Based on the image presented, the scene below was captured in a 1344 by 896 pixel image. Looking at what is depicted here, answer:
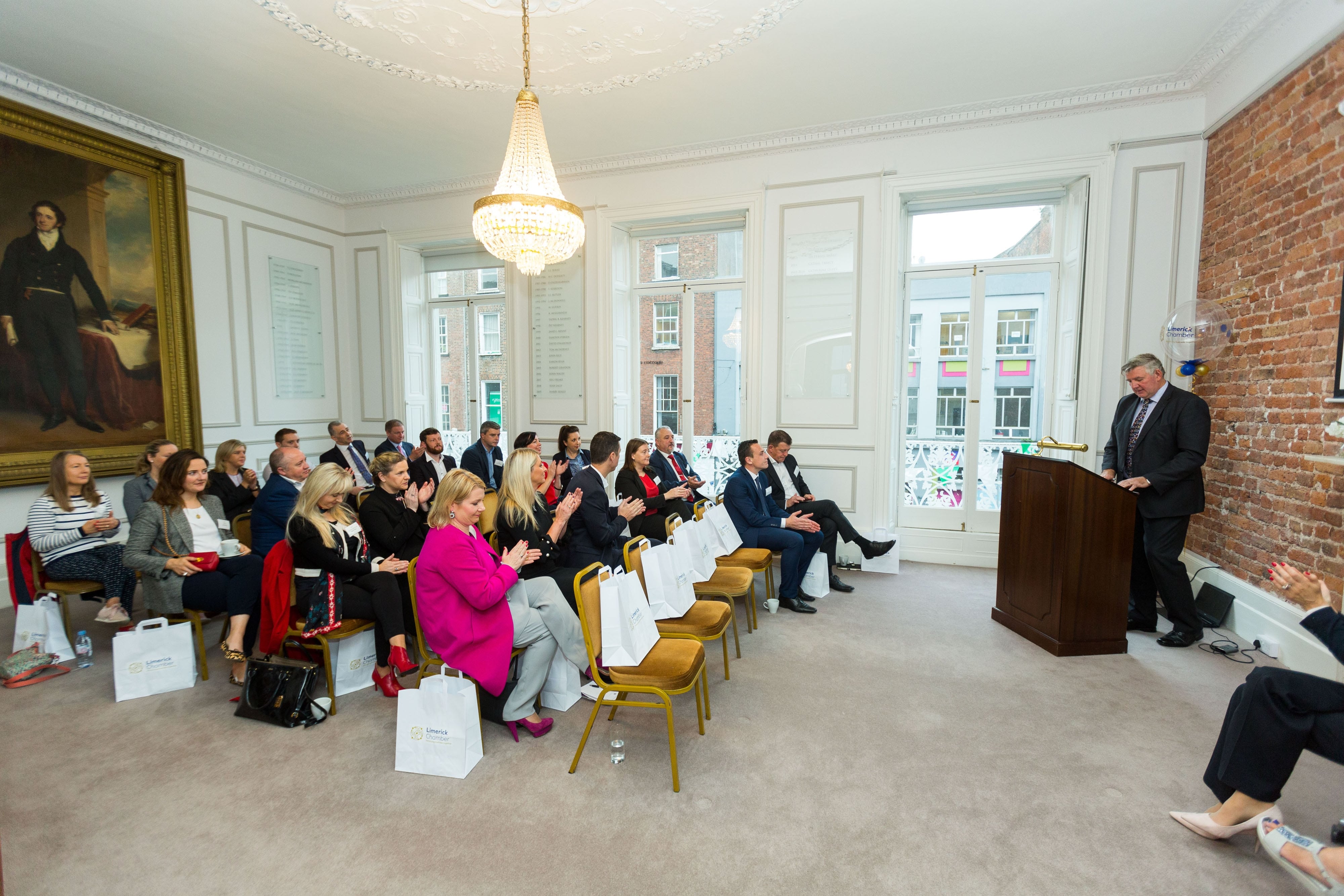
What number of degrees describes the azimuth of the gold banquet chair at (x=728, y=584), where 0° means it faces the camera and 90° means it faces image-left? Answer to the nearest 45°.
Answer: approximately 270°

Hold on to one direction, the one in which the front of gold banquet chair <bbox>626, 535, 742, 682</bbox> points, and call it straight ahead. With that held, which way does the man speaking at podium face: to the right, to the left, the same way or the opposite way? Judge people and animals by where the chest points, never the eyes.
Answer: the opposite way

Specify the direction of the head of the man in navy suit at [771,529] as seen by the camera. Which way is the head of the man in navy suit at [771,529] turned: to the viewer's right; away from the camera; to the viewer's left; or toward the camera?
to the viewer's right

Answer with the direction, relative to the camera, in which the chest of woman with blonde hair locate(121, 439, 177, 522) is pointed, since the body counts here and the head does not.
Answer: to the viewer's right

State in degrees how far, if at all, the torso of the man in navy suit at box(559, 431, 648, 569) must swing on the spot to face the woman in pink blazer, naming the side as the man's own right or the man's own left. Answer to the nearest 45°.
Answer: approximately 135° to the man's own right

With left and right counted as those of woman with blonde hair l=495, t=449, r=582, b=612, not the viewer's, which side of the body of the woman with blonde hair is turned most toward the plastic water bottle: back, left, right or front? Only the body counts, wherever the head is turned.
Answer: back

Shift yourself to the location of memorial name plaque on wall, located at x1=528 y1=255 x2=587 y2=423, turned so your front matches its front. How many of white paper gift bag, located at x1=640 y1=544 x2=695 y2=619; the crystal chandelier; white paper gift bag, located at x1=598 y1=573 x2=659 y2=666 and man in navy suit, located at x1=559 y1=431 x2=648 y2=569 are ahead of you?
4

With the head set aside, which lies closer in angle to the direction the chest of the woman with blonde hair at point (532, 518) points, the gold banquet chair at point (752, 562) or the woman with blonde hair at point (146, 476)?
the gold banquet chair

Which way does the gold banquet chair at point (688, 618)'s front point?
to the viewer's right

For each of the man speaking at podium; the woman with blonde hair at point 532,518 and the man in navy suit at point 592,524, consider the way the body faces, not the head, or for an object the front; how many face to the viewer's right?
2

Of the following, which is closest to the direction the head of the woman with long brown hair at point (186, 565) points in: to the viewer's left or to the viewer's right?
to the viewer's right

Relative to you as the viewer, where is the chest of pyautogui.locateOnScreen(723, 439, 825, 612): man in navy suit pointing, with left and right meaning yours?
facing to the right of the viewer
